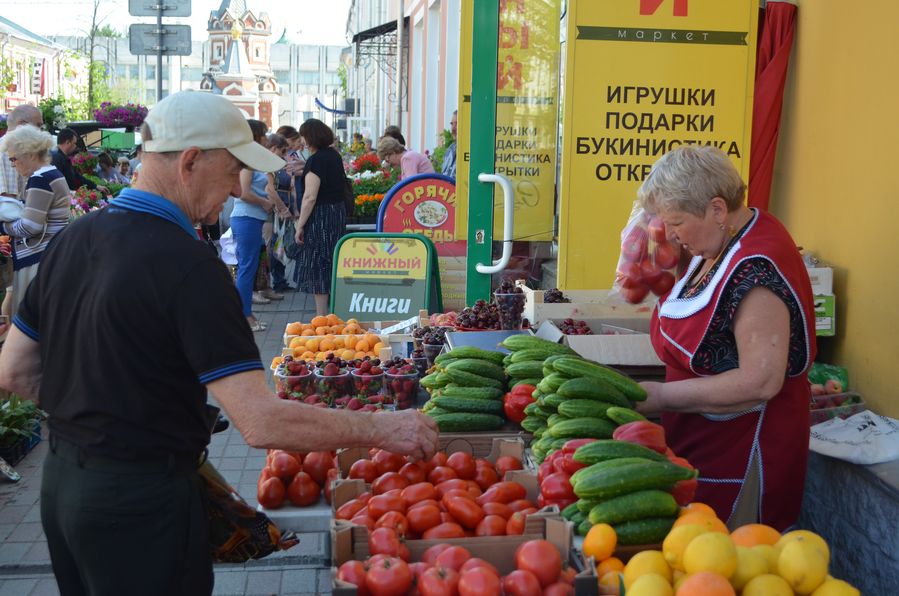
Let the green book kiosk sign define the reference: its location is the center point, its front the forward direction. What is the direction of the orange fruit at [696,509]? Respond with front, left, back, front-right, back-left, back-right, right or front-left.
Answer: front

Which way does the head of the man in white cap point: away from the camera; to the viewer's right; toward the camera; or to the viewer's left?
to the viewer's right

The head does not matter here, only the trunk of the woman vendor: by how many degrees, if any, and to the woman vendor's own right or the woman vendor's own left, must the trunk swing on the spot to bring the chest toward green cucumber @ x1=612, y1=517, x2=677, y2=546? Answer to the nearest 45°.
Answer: approximately 90° to the woman vendor's own left

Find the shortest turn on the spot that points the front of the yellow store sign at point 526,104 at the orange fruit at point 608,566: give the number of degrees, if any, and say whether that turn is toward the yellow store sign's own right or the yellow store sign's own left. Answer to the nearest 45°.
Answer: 0° — it already faces it

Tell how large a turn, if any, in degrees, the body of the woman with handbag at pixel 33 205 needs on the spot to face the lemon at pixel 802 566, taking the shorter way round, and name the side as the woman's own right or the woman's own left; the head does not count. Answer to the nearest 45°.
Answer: approximately 90° to the woman's own left

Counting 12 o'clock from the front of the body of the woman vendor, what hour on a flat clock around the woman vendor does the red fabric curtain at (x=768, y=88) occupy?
The red fabric curtain is roughly at 3 o'clock from the woman vendor.

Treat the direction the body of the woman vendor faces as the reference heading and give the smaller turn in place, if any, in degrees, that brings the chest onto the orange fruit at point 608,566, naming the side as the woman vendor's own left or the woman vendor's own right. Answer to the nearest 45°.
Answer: approximately 90° to the woman vendor's own left

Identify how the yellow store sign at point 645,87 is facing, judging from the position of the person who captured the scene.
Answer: facing the viewer

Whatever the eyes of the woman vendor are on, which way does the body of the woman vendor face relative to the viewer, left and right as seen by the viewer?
facing to the left of the viewer

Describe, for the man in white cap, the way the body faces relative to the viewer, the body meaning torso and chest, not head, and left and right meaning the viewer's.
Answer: facing away from the viewer and to the right of the viewer

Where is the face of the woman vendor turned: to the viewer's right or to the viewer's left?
to the viewer's left
